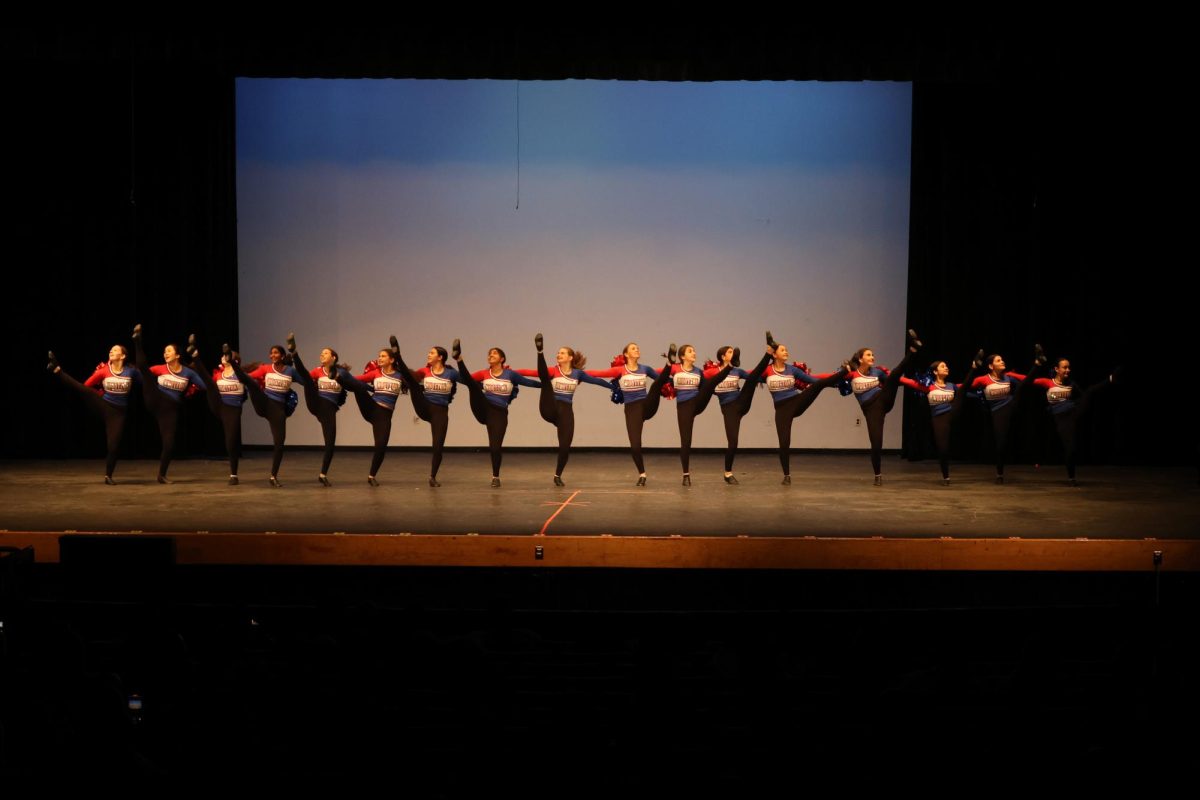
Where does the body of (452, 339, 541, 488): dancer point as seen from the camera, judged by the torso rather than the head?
toward the camera

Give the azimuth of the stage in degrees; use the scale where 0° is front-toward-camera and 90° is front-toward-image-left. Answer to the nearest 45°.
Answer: approximately 0°

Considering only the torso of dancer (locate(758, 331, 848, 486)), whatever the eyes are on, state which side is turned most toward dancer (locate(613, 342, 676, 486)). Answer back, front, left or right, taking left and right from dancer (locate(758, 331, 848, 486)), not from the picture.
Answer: right

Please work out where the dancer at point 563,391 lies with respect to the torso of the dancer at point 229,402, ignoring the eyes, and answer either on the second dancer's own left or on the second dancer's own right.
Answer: on the second dancer's own left

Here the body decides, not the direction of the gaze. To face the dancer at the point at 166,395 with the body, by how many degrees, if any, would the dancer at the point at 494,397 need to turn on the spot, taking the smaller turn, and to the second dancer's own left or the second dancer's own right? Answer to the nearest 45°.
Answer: approximately 90° to the second dancer's own right

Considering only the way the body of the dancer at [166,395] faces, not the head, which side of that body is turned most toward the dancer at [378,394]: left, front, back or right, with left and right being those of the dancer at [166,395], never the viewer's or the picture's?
left

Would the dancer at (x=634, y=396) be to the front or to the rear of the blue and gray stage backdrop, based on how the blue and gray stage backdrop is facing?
to the front

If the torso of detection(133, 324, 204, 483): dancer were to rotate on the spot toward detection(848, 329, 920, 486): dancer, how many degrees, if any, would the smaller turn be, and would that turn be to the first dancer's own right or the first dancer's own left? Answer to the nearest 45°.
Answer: approximately 90° to the first dancer's own left

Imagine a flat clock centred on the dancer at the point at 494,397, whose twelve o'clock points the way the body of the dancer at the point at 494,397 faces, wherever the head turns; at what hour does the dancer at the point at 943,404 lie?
the dancer at the point at 943,404 is roughly at 9 o'clock from the dancer at the point at 494,397.

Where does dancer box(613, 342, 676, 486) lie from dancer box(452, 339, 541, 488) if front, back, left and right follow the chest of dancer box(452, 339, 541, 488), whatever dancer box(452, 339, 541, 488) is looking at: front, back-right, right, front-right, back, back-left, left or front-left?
left

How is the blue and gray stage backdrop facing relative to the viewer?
toward the camera

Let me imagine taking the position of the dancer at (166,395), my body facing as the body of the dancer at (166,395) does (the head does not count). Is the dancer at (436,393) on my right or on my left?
on my left

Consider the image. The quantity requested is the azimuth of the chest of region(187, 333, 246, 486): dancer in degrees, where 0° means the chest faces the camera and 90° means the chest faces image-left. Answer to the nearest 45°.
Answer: approximately 0°
